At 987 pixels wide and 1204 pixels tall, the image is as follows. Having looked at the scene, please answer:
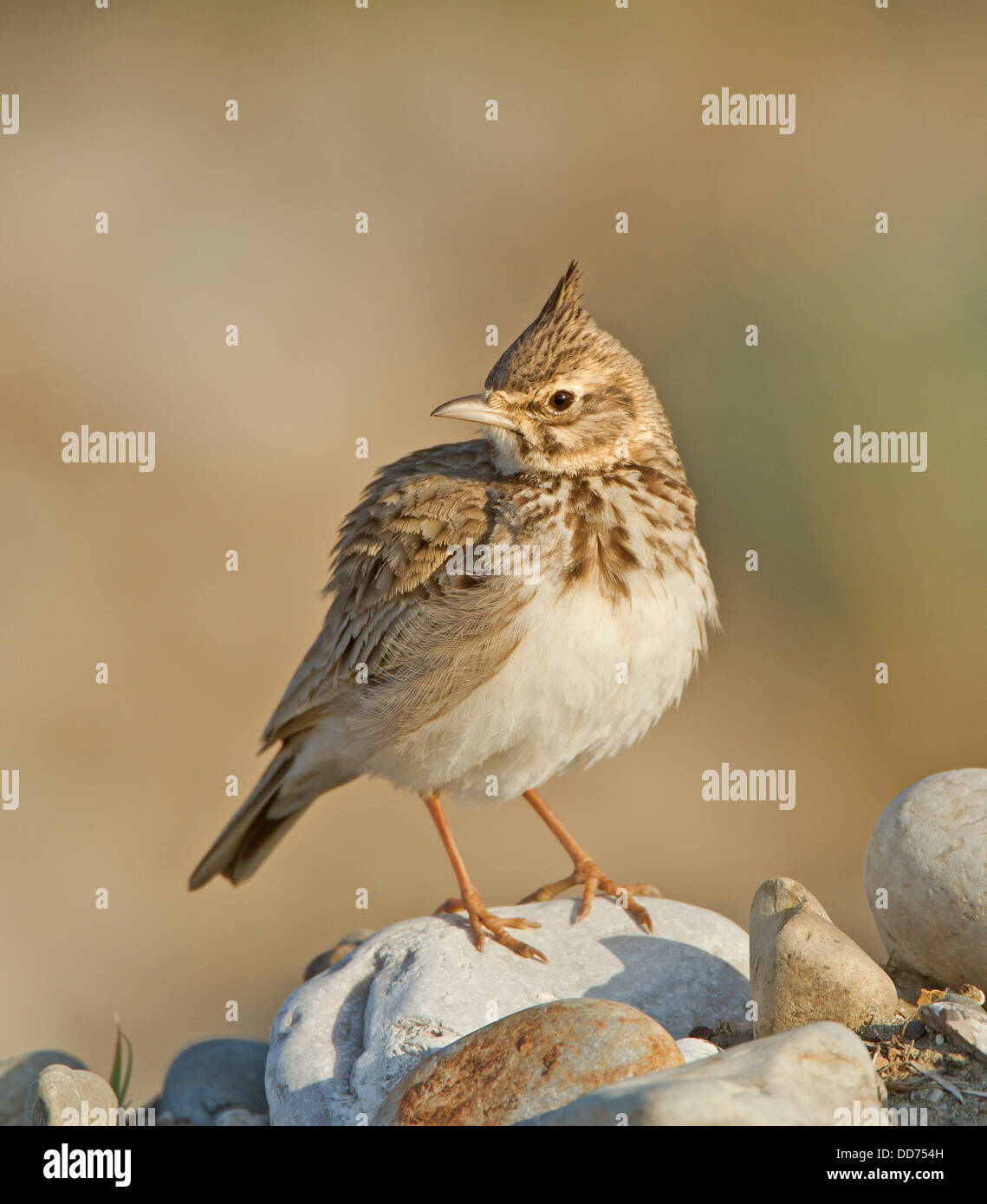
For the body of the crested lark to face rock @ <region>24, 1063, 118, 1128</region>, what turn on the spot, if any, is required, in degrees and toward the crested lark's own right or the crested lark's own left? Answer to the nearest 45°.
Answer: approximately 90° to the crested lark's own right

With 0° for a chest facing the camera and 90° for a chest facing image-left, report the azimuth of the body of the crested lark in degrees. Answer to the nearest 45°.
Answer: approximately 315°

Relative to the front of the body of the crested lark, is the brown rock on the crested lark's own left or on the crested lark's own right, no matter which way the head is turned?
on the crested lark's own right
